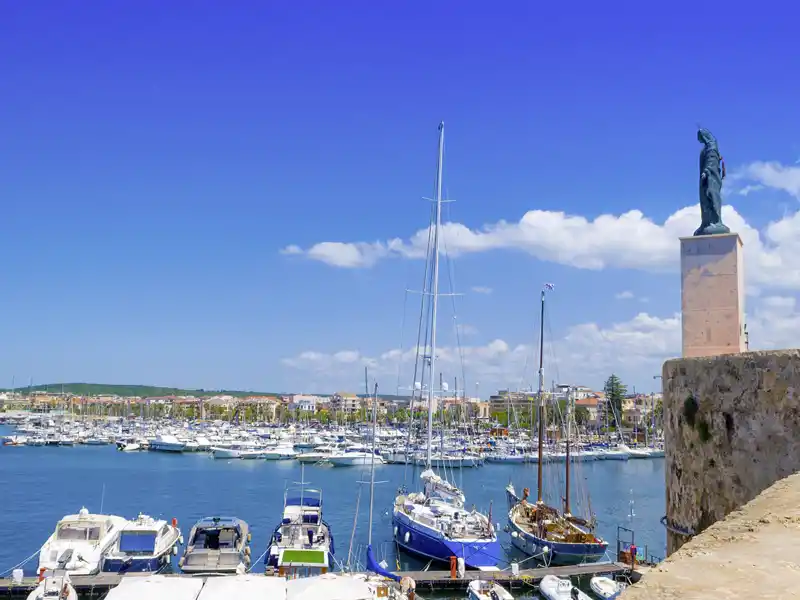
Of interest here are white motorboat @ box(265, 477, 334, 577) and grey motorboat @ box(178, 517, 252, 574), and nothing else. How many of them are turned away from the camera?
2

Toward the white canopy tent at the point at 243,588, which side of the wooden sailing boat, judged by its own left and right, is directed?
left

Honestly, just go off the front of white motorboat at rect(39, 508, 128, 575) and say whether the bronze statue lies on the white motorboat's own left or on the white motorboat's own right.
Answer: on the white motorboat's own right

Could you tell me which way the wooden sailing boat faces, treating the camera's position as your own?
facing away from the viewer and to the left of the viewer

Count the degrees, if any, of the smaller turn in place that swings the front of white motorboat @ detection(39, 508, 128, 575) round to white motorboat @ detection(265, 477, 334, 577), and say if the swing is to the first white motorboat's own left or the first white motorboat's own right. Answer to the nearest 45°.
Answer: approximately 45° to the first white motorboat's own right

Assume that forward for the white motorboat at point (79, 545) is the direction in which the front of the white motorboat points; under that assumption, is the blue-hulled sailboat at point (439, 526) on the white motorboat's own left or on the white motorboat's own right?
on the white motorboat's own right

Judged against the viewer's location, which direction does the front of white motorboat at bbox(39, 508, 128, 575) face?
facing away from the viewer and to the right of the viewer

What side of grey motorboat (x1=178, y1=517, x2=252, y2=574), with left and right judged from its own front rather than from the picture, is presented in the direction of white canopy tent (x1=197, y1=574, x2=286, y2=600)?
back

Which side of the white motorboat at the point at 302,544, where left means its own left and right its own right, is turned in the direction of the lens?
back

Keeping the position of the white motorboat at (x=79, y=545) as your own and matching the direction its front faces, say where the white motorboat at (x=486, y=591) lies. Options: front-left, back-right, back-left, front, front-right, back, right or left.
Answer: right

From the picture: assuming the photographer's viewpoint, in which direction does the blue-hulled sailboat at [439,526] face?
facing away from the viewer and to the left of the viewer

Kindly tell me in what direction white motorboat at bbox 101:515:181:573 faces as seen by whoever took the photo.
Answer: facing away from the viewer and to the right of the viewer

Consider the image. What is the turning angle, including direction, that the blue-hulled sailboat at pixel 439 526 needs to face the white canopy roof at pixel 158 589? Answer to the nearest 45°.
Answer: approximately 90° to its left

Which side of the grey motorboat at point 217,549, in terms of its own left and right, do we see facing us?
back

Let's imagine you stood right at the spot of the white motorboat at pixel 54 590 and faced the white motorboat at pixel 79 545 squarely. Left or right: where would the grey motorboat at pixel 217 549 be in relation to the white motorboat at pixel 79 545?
right

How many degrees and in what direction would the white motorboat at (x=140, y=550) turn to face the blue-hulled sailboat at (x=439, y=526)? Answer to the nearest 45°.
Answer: approximately 45° to its right
